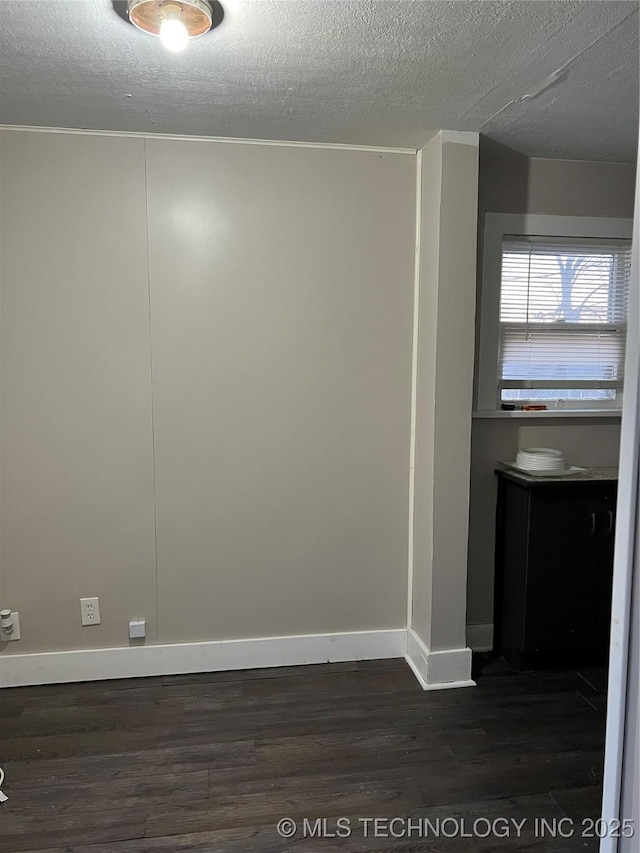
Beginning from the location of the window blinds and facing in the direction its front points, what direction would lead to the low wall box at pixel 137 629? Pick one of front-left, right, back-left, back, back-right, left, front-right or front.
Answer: front-right

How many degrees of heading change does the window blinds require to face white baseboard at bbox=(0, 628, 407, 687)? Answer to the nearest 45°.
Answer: approximately 45° to its right

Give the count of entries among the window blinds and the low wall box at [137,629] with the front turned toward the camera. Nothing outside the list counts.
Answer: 2

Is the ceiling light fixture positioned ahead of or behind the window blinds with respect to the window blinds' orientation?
ahead

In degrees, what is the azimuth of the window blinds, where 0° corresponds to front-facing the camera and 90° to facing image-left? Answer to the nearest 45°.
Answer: approximately 0°

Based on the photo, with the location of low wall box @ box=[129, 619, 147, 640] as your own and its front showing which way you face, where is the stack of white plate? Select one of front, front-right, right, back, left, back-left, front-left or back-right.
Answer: left

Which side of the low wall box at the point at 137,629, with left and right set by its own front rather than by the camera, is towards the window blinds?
left
